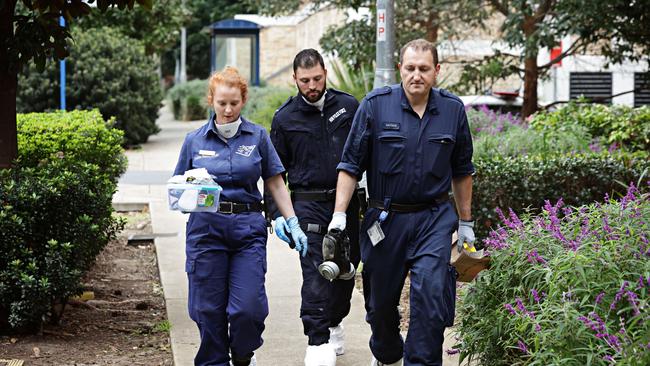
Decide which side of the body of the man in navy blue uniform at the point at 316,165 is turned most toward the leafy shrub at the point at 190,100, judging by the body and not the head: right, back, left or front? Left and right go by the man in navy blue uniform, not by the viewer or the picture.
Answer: back

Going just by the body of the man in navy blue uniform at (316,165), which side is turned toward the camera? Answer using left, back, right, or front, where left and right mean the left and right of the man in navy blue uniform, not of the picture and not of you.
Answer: front

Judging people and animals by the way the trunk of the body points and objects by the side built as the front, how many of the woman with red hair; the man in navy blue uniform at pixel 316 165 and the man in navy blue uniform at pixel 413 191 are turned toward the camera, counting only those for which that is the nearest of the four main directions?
3

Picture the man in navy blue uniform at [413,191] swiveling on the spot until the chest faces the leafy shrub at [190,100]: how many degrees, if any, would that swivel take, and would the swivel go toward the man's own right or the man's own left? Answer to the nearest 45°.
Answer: approximately 180°

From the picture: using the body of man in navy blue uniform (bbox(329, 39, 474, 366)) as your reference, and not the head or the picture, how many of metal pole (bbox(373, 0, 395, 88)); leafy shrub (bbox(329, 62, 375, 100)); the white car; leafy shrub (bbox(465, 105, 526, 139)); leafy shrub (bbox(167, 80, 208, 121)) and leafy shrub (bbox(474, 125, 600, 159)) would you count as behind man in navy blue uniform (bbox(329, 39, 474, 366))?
6

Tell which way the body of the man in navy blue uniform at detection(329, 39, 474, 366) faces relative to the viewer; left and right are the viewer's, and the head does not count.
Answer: facing the viewer

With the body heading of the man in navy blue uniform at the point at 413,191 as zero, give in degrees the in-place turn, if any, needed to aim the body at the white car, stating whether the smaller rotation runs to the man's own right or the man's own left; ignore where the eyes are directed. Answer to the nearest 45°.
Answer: approximately 180°

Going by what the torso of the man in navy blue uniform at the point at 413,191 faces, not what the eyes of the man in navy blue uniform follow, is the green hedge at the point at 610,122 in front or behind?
behind

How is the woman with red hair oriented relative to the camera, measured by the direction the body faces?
toward the camera

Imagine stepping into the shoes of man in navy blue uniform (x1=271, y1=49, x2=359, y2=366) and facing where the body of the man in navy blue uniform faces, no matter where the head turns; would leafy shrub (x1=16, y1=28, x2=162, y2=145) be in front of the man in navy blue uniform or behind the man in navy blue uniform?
behind

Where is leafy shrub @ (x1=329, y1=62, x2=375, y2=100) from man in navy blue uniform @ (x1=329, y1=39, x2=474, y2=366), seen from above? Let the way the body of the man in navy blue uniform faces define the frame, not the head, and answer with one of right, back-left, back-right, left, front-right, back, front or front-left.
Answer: back
